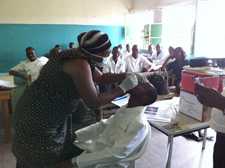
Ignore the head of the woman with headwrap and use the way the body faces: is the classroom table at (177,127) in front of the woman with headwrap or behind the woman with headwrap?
in front

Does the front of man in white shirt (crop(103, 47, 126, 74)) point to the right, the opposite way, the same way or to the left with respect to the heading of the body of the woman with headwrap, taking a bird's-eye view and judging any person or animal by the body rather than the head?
to the right

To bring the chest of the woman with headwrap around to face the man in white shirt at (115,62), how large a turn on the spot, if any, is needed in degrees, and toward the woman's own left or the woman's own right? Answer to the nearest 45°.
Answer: approximately 90° to the woman's own left

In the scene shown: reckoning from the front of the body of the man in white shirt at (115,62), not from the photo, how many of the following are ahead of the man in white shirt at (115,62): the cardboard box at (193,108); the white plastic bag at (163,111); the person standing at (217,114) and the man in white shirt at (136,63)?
3

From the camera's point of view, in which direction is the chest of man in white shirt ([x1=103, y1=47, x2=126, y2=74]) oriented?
toward the camera

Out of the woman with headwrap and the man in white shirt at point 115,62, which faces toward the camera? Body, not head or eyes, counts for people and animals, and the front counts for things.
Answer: the man in white shirt

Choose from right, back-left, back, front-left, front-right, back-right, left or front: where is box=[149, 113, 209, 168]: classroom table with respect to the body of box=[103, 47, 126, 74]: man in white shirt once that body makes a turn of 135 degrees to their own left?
back-right

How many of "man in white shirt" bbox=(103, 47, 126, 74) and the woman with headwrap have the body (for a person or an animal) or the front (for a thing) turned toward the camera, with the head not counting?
1

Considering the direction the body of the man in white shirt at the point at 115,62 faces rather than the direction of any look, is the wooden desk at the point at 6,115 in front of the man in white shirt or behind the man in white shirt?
in front

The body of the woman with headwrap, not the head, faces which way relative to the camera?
to the viewer's right

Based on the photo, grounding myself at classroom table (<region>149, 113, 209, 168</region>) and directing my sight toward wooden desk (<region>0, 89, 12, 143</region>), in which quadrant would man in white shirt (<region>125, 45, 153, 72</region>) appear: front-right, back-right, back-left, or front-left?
front-right

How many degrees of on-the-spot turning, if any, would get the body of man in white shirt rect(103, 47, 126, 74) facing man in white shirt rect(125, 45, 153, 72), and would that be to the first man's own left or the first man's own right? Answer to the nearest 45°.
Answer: approximately 135° to the first man's own left

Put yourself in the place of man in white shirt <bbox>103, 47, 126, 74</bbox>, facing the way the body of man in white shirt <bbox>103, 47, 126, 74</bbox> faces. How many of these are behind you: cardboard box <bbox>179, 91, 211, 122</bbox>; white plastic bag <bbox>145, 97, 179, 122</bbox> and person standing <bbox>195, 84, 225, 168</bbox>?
0

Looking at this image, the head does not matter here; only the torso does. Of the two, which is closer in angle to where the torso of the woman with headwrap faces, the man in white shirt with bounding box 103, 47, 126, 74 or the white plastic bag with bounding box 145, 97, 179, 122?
the white plastic bag

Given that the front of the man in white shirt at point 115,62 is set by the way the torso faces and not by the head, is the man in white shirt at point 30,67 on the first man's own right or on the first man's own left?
on the first man's own right

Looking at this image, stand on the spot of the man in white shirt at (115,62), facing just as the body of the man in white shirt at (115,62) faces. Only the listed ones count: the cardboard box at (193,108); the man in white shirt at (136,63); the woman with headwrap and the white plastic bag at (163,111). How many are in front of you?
3
